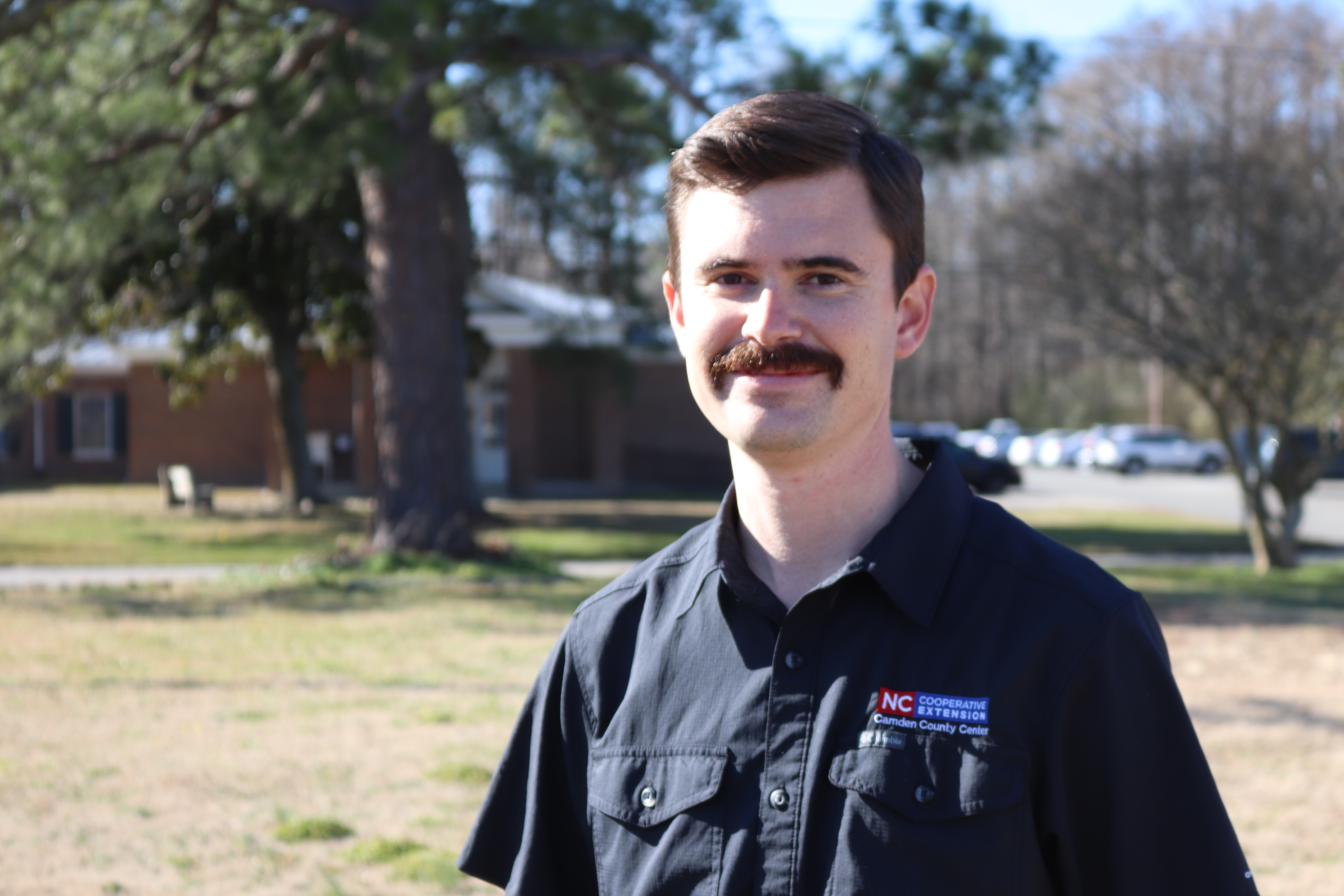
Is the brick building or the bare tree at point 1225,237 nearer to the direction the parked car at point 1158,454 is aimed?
the bare tree

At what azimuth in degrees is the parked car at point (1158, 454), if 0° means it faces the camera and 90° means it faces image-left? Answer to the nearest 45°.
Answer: approximately 270°

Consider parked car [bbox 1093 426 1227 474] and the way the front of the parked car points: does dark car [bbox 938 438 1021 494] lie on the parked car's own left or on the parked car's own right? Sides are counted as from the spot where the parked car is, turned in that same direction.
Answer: on the parked car's own right

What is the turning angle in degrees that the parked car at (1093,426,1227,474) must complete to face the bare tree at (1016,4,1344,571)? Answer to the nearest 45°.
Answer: approximately 90° to its right

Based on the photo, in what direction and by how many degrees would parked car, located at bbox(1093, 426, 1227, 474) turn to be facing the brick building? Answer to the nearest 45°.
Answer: approximately 135° to its right

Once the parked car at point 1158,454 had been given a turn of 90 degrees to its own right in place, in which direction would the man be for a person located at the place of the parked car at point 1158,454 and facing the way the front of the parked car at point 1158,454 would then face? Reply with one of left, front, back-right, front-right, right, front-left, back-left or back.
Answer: front
